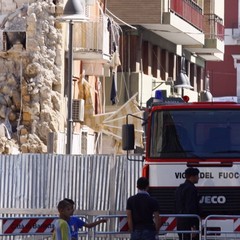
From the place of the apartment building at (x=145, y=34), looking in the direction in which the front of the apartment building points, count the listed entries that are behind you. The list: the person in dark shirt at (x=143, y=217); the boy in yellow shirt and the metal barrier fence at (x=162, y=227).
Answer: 0

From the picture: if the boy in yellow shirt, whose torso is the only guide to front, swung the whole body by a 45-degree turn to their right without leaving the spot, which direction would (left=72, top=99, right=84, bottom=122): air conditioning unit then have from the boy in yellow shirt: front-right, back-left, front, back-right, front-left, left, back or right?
back-left

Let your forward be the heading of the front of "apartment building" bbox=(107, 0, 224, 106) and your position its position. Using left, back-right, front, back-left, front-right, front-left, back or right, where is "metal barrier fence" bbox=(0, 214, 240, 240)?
front-right

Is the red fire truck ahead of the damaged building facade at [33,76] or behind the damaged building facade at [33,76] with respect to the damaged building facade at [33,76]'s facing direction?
ahead

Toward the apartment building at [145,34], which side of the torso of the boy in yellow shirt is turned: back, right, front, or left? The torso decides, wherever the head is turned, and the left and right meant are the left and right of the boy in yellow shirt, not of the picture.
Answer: left

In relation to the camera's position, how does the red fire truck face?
facing the viewer

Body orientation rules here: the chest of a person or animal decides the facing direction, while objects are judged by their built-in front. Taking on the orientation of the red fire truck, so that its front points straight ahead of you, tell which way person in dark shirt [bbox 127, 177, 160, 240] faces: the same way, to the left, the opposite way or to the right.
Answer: the opposite way

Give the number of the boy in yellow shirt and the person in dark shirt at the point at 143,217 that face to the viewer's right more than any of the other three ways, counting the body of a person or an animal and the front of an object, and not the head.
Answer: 1

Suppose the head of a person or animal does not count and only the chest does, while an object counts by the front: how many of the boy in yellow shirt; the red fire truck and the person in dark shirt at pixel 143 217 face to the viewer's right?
1

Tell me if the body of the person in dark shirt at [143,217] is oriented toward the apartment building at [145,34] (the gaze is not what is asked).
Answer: yes

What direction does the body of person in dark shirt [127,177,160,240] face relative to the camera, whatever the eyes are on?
away from the camera

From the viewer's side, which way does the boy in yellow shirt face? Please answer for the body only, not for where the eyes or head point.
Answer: to the viewer's right

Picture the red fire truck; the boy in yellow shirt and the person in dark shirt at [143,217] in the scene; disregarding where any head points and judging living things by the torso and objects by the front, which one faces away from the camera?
the person in dark shirt

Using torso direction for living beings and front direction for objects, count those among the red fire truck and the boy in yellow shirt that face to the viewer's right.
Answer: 1

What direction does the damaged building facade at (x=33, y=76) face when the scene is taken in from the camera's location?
facing the viewer and to the right of the viewer

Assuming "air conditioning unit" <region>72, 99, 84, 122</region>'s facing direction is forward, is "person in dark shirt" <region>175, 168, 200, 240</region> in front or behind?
in front

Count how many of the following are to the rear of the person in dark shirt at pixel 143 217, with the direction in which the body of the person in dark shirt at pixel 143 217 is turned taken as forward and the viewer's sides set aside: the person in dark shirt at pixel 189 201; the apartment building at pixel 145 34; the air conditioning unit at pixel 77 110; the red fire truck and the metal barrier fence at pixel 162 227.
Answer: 0
